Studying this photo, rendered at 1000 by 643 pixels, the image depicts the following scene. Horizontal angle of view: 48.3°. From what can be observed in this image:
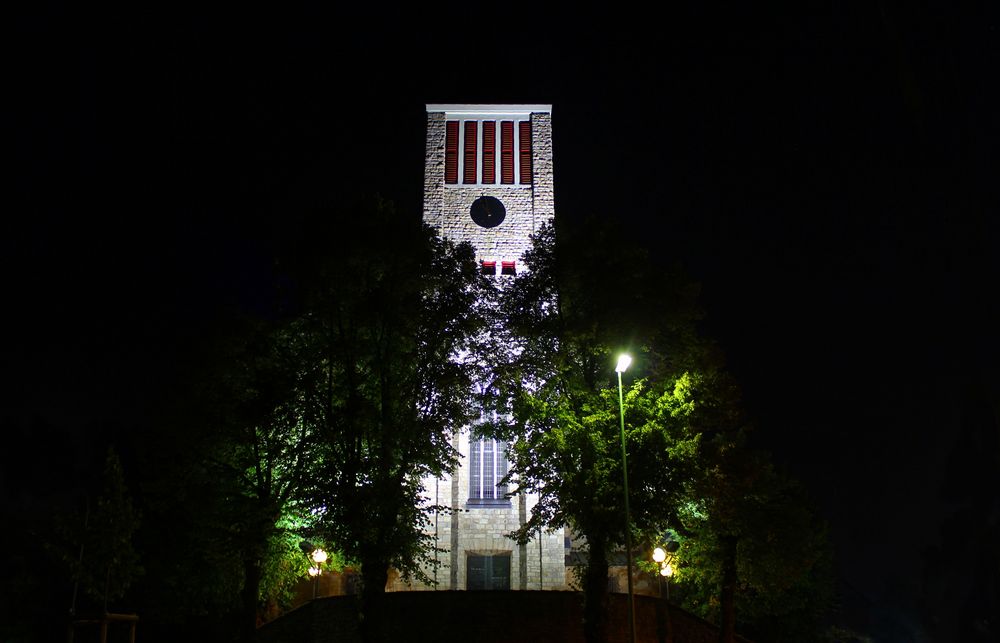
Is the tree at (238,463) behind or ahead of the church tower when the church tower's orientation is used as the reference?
ahead

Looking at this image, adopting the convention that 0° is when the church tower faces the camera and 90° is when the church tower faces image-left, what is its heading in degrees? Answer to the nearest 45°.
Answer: approximately 0°

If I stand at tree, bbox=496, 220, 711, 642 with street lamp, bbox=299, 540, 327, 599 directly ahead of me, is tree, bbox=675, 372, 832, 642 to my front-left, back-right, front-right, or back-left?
back-right

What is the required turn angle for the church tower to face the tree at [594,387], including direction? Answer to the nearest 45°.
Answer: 0° — it already faces it

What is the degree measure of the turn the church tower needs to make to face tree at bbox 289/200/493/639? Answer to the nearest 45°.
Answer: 0° — it already faces it
